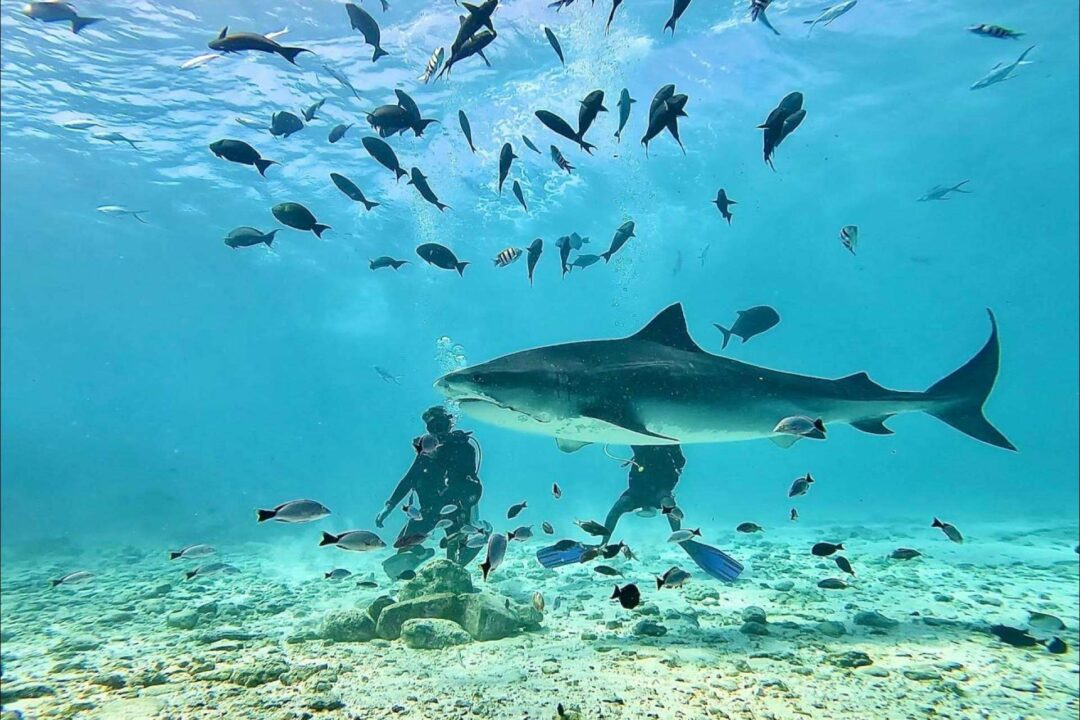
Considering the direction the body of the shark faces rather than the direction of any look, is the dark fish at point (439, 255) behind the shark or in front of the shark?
in front

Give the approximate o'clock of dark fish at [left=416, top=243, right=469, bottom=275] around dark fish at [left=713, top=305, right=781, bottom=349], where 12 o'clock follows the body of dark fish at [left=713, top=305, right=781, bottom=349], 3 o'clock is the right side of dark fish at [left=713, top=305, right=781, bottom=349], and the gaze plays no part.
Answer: dark fish at [left=416, top=243, right=469, bottom=275] is roughly at 5 o'clock from dark fish at [left=713, top=305, right=781, bottom=349].

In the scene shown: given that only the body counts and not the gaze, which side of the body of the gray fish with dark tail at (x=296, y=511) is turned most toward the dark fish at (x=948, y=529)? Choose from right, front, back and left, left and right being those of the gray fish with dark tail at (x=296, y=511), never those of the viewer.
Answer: front

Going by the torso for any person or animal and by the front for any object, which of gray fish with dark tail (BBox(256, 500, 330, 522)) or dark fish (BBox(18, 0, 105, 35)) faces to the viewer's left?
dark fish (BBox(18, 0, 105, 35))

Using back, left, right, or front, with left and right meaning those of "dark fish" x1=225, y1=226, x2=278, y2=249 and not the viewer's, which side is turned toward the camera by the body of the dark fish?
left

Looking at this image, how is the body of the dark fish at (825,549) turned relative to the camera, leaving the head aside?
to the viewer's left

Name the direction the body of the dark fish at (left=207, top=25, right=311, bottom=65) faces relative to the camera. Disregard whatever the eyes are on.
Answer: to the viewer's left

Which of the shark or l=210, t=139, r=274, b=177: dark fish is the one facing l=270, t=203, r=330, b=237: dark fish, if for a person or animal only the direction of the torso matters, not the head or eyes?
the shark

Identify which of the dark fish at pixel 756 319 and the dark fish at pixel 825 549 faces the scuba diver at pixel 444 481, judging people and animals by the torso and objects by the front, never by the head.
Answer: the dark fish at pixel 825 549

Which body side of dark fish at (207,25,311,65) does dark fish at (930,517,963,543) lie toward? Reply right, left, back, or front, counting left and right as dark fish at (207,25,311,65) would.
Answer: back

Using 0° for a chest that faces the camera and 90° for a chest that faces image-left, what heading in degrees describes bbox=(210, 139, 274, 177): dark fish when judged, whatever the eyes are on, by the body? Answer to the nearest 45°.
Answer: approximately 90°
